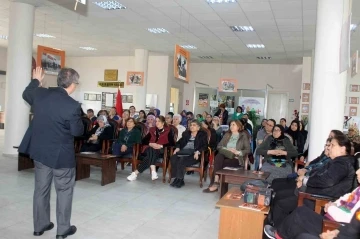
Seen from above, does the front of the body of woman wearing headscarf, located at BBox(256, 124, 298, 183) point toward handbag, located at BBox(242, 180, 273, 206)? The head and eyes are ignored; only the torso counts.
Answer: yes

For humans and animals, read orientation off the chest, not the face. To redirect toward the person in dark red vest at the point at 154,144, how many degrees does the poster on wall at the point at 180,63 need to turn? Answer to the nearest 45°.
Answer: approximately 45° to its right

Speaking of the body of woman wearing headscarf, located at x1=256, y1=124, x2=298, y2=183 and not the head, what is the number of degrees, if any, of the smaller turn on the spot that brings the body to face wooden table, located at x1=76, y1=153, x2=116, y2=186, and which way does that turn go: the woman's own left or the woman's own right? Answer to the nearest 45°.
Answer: approximately 90° to the woman's own right

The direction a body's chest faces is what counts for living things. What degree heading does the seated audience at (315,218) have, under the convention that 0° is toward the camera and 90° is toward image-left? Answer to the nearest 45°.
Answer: approximately 90°

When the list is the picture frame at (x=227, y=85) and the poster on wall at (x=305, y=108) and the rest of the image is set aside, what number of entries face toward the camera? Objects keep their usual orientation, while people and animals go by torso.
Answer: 2

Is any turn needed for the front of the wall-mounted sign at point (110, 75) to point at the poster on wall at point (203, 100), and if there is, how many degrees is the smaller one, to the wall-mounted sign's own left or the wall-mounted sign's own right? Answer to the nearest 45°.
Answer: approximately 90° to the wall-mounted sign's own left

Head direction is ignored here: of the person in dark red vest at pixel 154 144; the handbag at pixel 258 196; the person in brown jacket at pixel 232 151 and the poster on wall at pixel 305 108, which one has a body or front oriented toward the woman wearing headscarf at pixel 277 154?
the poster on wall

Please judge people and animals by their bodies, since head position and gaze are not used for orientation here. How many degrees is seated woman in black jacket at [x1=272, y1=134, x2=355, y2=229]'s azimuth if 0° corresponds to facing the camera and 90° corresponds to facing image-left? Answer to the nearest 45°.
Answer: approximately 90°

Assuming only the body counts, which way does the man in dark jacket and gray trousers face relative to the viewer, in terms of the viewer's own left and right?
facing away from the viewer and to the right of the viewer

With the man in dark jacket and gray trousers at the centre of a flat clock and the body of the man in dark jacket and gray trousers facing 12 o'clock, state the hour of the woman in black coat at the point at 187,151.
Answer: The woman in black coat is roughly at 12 o'clock from the man in dark jacket and gray trousers.

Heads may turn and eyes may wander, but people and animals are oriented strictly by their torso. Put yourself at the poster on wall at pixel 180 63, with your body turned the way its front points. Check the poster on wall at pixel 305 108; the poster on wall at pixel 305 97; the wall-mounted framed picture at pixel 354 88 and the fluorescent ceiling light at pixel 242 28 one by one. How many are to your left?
4

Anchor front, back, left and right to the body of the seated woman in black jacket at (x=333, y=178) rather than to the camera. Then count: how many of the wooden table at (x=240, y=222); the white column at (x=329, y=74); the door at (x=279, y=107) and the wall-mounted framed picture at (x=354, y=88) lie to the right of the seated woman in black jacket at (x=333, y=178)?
3

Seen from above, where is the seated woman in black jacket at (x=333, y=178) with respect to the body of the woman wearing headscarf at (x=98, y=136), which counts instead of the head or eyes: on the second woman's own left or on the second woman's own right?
on the second woman's own left

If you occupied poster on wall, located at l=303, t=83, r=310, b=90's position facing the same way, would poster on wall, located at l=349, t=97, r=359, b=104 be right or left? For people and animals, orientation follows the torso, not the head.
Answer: on its left
